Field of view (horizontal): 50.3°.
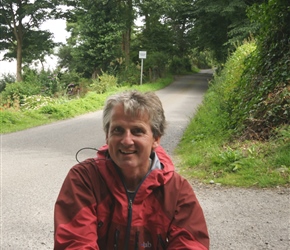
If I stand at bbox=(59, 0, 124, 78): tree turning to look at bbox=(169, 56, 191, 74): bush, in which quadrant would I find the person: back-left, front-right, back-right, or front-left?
back-right

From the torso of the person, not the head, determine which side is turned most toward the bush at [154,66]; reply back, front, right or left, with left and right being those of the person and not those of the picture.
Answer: back

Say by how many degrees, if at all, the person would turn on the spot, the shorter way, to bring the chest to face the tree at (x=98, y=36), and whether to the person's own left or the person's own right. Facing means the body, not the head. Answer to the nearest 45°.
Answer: approximately 180°

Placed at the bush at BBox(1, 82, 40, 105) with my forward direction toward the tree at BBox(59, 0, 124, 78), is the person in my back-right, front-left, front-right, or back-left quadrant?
back-right

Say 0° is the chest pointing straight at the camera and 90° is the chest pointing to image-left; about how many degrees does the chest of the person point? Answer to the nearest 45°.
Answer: approximately 0°

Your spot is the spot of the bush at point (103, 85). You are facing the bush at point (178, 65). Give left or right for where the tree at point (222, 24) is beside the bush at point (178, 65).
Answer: right

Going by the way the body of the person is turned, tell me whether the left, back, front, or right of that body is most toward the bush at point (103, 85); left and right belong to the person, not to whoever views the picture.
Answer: back

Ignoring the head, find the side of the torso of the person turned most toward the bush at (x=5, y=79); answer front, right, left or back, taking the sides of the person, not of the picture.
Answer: back

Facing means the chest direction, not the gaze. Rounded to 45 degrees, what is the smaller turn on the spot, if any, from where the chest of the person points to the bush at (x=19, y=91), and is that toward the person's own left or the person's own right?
approximately 180°
